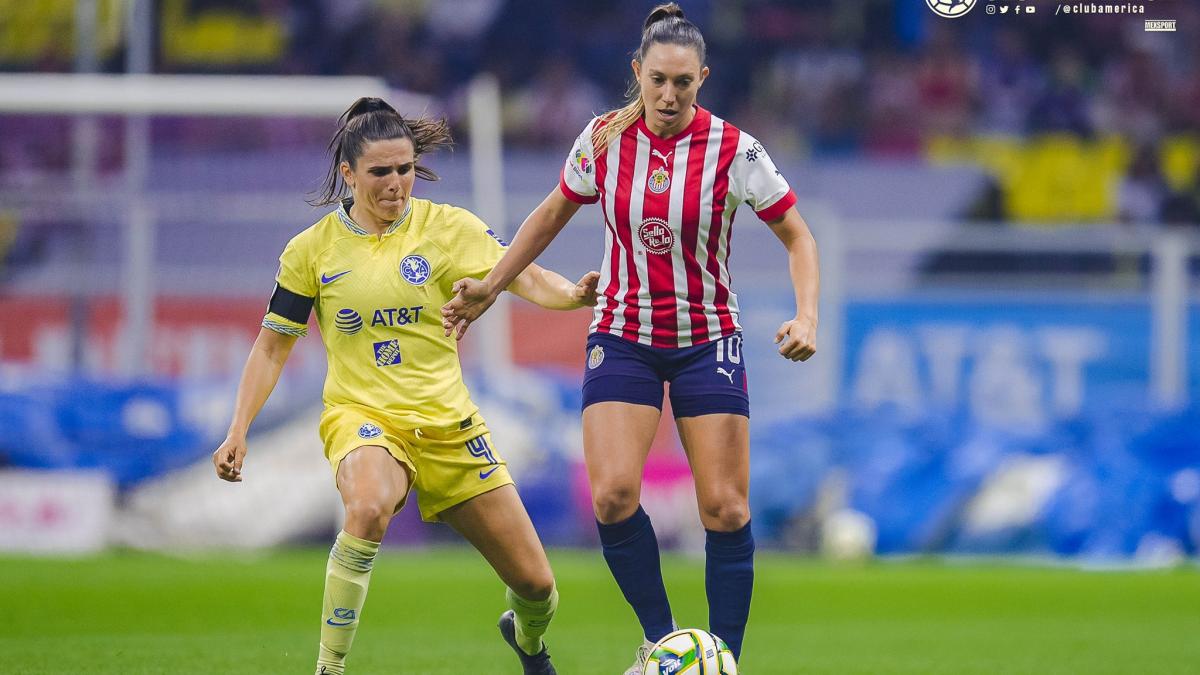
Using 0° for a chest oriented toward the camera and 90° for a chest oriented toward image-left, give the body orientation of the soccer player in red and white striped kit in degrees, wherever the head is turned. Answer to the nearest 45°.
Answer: approximately 0°

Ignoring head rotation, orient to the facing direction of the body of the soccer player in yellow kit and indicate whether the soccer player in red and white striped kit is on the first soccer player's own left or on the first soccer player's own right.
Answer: on the first soccer player's own left

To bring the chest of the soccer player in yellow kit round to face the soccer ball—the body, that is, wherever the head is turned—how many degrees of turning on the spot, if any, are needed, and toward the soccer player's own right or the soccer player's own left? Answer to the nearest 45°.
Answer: approximately 45° to the soccer player's own left

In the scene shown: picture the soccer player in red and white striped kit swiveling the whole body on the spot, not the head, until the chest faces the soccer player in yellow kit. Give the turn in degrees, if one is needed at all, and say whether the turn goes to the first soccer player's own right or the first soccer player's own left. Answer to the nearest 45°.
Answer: approximately 90° to the first soccer player's own right

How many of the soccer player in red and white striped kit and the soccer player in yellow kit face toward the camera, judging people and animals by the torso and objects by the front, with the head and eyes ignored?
2
